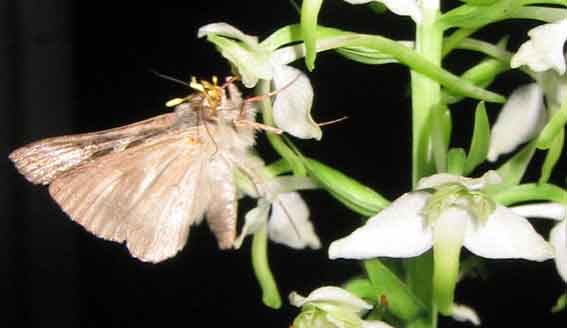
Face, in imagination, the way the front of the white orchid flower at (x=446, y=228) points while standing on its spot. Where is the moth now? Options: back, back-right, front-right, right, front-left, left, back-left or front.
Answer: right

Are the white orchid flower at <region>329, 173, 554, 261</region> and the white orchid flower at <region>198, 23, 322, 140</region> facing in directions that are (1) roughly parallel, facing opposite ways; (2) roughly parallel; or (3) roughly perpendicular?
roughly perpendicular
